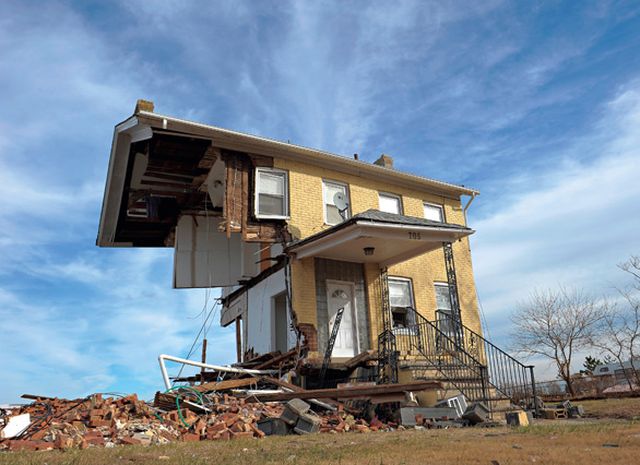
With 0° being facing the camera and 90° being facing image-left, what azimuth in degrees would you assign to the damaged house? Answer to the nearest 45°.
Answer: approximately 315°

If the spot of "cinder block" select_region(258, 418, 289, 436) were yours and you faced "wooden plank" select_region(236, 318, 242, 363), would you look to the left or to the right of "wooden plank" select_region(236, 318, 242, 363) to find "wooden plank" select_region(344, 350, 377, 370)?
right

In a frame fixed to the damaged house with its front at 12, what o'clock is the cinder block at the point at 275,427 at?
The cinder block is roughly at 2 o'clock from the damaged house.
